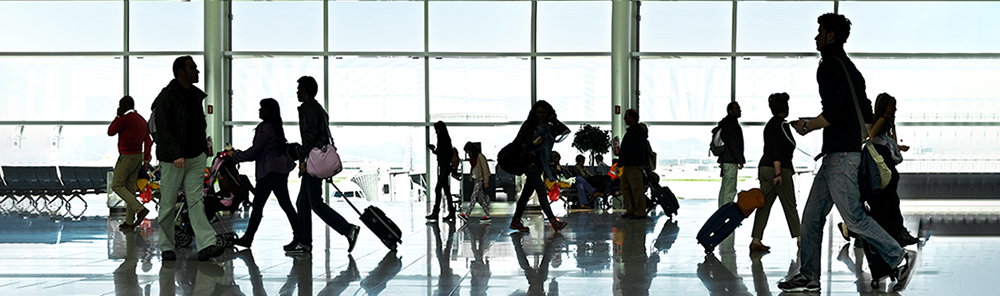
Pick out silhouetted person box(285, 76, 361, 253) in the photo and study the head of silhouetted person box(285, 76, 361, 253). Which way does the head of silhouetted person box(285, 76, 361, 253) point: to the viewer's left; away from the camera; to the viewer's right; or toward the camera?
to the viewer's left

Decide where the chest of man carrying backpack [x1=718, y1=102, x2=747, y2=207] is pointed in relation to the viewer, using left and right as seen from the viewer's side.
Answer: facing to the right of the viewer

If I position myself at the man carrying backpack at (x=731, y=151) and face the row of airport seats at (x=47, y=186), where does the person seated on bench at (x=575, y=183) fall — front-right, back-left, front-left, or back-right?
front-right

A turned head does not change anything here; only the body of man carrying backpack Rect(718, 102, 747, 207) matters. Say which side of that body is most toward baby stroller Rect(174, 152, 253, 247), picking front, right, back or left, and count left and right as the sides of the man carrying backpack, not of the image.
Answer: back

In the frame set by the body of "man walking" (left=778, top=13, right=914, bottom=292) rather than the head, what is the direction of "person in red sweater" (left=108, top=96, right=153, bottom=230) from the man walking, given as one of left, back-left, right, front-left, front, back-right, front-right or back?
front

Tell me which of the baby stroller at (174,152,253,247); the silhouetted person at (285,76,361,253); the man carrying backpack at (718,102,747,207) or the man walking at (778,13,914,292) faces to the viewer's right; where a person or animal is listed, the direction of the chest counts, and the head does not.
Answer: the man carrying backpack

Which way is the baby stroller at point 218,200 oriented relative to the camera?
to the viewer's left

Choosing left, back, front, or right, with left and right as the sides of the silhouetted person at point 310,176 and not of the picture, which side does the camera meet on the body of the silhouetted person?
left

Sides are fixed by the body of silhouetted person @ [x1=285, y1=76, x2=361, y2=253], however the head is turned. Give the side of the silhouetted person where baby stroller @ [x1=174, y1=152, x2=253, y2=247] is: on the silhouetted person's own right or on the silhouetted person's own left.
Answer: on the silhouetted person's own right

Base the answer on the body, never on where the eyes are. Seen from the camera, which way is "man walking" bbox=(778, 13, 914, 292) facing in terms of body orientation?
to the viewer's left
